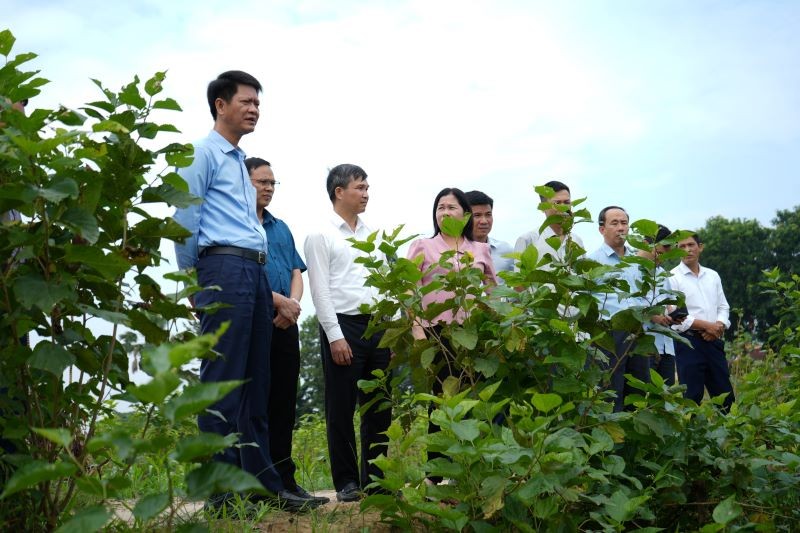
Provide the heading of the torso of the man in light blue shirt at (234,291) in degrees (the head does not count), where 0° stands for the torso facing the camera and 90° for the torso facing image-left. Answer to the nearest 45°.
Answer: approximately 315°

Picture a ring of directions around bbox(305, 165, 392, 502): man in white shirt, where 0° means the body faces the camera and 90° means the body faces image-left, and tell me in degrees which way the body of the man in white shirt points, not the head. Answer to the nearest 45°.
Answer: approximately 315°

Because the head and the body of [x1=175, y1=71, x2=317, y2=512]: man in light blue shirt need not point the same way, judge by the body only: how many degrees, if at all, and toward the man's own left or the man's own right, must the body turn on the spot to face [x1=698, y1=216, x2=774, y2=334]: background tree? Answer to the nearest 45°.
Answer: approximately 90° to the man's own left

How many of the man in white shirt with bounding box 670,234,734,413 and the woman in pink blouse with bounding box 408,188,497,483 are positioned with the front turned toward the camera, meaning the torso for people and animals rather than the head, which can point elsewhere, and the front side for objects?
2

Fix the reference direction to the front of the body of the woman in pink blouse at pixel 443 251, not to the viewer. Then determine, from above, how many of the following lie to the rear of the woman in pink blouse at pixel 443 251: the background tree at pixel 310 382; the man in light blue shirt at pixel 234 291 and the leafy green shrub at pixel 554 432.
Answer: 1

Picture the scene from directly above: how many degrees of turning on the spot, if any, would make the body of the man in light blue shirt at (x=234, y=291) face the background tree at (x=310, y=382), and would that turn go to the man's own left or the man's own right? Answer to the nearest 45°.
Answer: approximately 135° to the man's own left

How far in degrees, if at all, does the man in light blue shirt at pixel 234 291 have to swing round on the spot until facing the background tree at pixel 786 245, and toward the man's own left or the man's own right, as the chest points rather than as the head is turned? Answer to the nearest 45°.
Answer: approximately 90° to the man's own left

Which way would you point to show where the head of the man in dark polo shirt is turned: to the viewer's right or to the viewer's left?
to the viewer's right

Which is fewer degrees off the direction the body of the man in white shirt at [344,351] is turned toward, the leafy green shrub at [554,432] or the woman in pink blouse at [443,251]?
the leafy green shrub

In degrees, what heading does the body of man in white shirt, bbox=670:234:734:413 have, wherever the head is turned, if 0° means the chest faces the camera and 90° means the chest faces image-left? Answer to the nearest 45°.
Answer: approximately 0°
